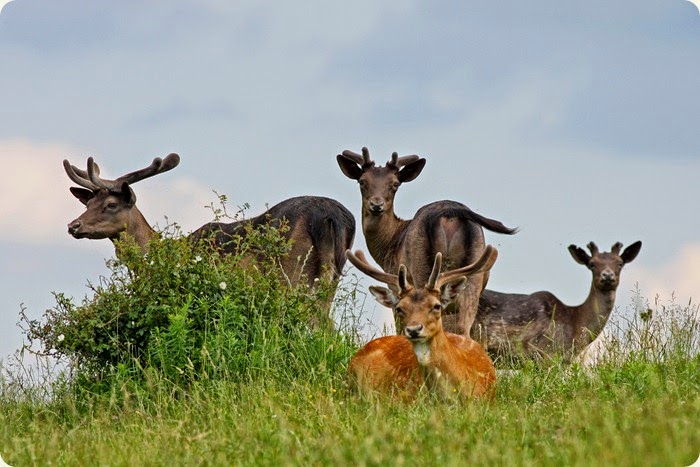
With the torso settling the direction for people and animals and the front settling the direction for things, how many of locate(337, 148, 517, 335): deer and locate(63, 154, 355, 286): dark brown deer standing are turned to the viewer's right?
0

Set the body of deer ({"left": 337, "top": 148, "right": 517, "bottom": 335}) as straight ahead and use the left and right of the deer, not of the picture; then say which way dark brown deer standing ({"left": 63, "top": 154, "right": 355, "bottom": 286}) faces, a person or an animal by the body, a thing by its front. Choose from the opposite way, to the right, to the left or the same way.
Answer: the same way

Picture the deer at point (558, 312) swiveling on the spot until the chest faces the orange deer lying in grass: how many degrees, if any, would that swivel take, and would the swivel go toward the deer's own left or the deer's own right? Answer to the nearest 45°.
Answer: approximately 90° to the deer's own right

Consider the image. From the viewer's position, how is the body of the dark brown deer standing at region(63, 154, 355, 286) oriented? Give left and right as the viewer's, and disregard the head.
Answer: facing away from the viewer and to the left of the viewer

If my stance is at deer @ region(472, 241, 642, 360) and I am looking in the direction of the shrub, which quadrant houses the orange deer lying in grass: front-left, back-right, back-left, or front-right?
front-left

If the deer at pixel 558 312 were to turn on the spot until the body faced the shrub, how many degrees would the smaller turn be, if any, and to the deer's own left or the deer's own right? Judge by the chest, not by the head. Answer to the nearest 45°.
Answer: approximately 135° to the deer's own right

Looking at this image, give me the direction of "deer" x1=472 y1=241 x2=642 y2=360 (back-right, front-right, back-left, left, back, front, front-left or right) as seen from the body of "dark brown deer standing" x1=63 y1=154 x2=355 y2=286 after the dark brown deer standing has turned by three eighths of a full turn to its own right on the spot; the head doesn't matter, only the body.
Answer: front

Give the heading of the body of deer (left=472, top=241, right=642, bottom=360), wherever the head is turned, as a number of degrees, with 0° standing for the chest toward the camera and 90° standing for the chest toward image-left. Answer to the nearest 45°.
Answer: approximately 270°

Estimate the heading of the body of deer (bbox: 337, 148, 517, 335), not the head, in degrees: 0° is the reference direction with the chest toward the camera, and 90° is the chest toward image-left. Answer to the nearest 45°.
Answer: approximately 135°

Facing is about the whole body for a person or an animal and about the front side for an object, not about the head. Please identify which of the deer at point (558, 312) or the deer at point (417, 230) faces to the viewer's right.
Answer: the deer at point (558, 312)
